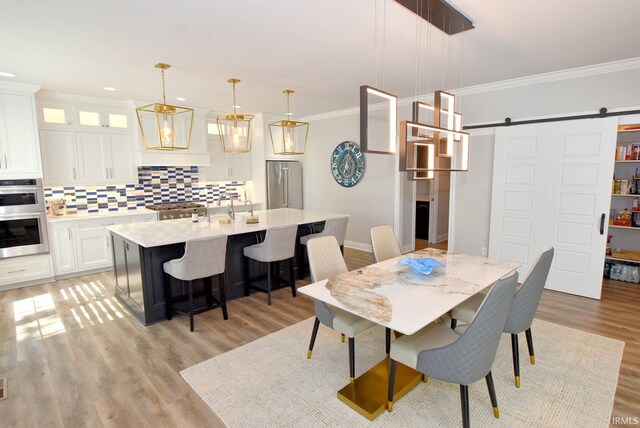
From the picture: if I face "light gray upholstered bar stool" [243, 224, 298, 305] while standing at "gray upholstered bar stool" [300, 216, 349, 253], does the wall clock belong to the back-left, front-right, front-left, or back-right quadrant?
back-right

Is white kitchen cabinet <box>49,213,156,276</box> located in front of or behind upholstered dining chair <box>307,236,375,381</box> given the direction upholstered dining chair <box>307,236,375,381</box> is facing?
behind

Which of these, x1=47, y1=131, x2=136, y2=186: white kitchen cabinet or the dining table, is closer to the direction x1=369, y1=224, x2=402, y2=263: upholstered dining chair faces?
the dining table

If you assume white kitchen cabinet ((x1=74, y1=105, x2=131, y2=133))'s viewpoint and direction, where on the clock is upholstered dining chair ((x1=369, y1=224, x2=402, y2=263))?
The upholstered dining chair is roughly at 11 o'clock from the white kitchen cabinet.

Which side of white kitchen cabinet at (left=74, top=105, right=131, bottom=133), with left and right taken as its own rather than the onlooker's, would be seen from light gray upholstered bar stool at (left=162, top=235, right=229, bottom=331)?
front

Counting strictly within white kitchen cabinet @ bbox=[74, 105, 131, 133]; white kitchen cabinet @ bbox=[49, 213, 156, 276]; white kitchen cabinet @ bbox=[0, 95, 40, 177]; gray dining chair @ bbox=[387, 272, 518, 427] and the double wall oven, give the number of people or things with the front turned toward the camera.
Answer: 4

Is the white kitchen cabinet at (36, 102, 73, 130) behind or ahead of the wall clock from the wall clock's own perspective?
ahead

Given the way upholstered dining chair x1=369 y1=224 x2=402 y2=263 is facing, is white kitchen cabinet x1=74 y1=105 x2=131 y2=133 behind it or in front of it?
behind

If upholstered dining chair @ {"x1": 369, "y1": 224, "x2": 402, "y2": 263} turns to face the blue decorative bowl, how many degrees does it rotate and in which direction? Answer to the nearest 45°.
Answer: approximately 45° to its right

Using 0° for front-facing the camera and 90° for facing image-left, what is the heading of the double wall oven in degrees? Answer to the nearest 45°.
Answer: approximately 0°

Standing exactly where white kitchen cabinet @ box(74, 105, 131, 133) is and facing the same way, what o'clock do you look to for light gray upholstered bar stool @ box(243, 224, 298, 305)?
The light gray upholstered bar stool is roughly at 11 o'clock from the white kitchen cabinet.

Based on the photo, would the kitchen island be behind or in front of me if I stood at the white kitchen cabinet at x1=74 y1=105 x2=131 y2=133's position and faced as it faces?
in front
